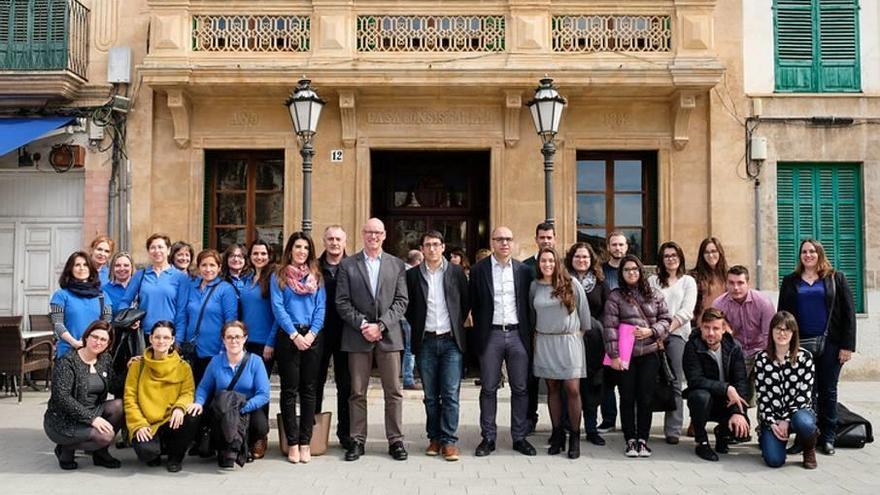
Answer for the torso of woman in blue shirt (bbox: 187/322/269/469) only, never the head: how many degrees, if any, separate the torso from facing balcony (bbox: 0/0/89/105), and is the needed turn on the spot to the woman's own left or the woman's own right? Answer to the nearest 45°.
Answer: approximately 135° to the woman's own right

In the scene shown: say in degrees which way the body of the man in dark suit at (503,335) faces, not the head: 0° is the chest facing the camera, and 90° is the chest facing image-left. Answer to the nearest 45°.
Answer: approximately 0°

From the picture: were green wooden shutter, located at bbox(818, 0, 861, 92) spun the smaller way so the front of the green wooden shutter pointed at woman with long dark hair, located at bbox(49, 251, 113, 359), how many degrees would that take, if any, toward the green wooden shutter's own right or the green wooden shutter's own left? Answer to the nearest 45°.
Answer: approximately 45° to the green wooden shutter's own right

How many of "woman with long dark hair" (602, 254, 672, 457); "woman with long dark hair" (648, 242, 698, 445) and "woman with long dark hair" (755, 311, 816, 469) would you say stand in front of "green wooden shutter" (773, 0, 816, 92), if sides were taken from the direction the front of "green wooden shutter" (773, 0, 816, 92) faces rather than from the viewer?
3

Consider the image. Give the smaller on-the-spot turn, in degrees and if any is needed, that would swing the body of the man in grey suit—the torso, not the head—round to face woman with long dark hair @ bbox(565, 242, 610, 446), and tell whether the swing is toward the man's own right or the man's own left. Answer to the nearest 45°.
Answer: approximately 90° to the man's own left

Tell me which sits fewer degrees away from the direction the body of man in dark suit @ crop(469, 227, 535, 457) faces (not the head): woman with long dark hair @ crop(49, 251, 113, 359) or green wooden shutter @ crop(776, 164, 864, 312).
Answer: the woman with long dark hair

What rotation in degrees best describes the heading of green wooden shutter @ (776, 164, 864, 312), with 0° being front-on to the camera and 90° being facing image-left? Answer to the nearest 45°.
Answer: approximately 0°
